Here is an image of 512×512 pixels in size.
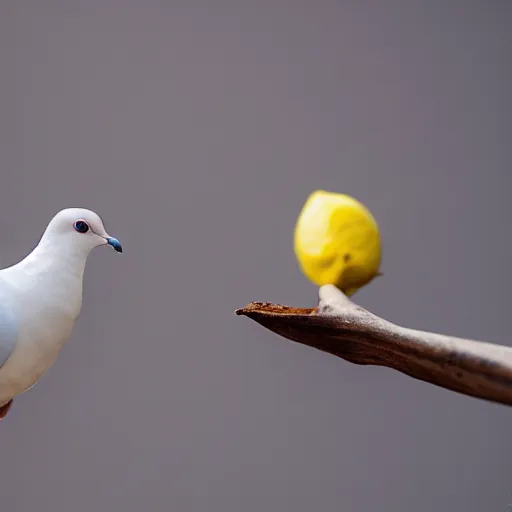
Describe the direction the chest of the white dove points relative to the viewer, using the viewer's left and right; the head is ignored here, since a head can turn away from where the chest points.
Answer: facing to the right of the viewer
